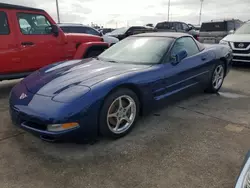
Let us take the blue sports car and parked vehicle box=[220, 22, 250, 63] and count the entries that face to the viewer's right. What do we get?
0

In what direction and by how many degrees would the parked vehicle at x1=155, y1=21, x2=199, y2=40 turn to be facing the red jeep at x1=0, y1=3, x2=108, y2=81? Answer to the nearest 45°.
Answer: approximately 90° to its right

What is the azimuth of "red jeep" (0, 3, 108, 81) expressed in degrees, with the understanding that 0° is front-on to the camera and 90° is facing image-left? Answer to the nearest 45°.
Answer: approximately 225°

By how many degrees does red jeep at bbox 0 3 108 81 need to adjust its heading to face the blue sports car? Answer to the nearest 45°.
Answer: approximately 90° to its right

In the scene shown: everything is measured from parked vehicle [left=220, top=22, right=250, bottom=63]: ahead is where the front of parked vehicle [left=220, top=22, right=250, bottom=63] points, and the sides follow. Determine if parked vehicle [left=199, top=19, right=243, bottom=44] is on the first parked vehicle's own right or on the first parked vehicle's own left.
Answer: on the first parked vehicle's own right

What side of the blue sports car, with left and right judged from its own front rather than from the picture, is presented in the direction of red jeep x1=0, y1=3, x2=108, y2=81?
right

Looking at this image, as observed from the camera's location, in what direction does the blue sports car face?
facing the viewer and to the left of the viewer

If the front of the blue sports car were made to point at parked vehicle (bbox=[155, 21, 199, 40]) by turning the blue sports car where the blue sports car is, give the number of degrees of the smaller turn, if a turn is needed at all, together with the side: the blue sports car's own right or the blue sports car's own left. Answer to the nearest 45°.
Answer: approximately 135° to the blue sports car's own right

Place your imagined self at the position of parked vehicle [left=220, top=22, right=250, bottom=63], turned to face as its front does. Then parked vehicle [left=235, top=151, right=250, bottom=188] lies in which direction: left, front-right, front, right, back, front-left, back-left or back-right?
front-left

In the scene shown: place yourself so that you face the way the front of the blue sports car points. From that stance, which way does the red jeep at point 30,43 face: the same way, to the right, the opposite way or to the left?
the opposite way
